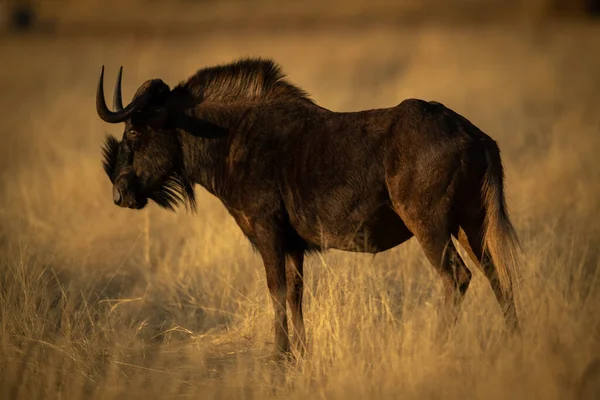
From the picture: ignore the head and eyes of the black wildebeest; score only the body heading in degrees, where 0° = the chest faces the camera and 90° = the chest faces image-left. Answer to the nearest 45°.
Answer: approximately 90°
